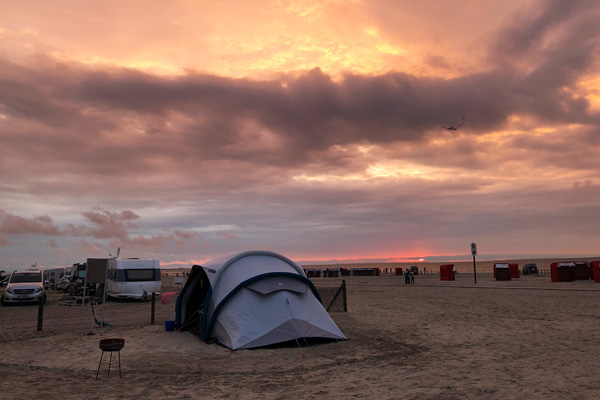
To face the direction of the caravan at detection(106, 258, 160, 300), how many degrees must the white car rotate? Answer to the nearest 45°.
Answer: approximately 90° to its left

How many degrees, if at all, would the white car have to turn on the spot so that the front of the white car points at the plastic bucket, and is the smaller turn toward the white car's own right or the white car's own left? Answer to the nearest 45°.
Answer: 0° — it already faces it

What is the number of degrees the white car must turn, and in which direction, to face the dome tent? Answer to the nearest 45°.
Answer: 0° — it already faces it

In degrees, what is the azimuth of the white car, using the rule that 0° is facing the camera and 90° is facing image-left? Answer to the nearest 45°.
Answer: approximately 0°

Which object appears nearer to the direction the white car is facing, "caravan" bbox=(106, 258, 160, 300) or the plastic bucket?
the plastic bucket
